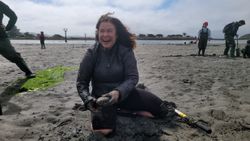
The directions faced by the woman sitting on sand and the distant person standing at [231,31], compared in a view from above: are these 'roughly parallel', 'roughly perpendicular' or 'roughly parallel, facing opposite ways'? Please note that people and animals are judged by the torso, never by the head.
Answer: roughly perpendicular

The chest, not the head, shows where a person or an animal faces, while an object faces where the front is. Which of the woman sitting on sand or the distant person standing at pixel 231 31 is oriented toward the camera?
the woman sitting on sand

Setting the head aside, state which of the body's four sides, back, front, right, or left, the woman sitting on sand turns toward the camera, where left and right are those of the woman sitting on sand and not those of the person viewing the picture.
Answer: front

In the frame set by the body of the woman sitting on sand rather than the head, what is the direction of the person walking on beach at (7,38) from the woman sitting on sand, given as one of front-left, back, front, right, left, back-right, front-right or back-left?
back-right

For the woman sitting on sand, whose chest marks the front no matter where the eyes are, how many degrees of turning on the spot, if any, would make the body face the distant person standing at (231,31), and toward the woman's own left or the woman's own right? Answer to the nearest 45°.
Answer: approximately 135° to the woman's own left

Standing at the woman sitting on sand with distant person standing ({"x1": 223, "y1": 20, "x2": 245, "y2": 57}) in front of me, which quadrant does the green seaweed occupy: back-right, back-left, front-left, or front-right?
front-left

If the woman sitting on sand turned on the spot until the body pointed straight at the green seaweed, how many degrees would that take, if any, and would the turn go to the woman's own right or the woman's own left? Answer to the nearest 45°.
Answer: approximately 135° to the woman's own right

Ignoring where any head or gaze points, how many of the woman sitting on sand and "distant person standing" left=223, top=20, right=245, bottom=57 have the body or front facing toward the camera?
1
